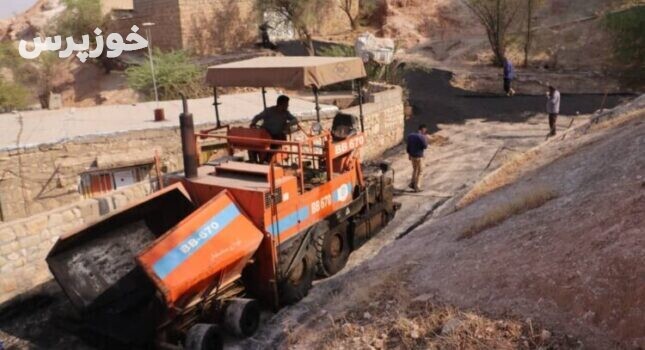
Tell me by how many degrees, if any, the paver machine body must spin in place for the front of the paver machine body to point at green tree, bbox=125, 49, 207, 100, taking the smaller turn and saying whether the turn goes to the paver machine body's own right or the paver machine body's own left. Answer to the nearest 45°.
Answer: approximately 135° to the paver machine body's own right

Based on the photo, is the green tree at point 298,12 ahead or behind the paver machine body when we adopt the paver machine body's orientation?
behind

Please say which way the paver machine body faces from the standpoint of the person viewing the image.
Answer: facing the viewer and to the left of the viewer

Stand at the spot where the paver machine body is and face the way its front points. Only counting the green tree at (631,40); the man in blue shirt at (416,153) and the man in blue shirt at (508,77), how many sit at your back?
3

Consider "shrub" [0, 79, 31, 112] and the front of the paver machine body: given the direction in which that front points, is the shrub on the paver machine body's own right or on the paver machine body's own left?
on the paver machine body's own right

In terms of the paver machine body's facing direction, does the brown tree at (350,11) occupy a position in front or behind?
behind
